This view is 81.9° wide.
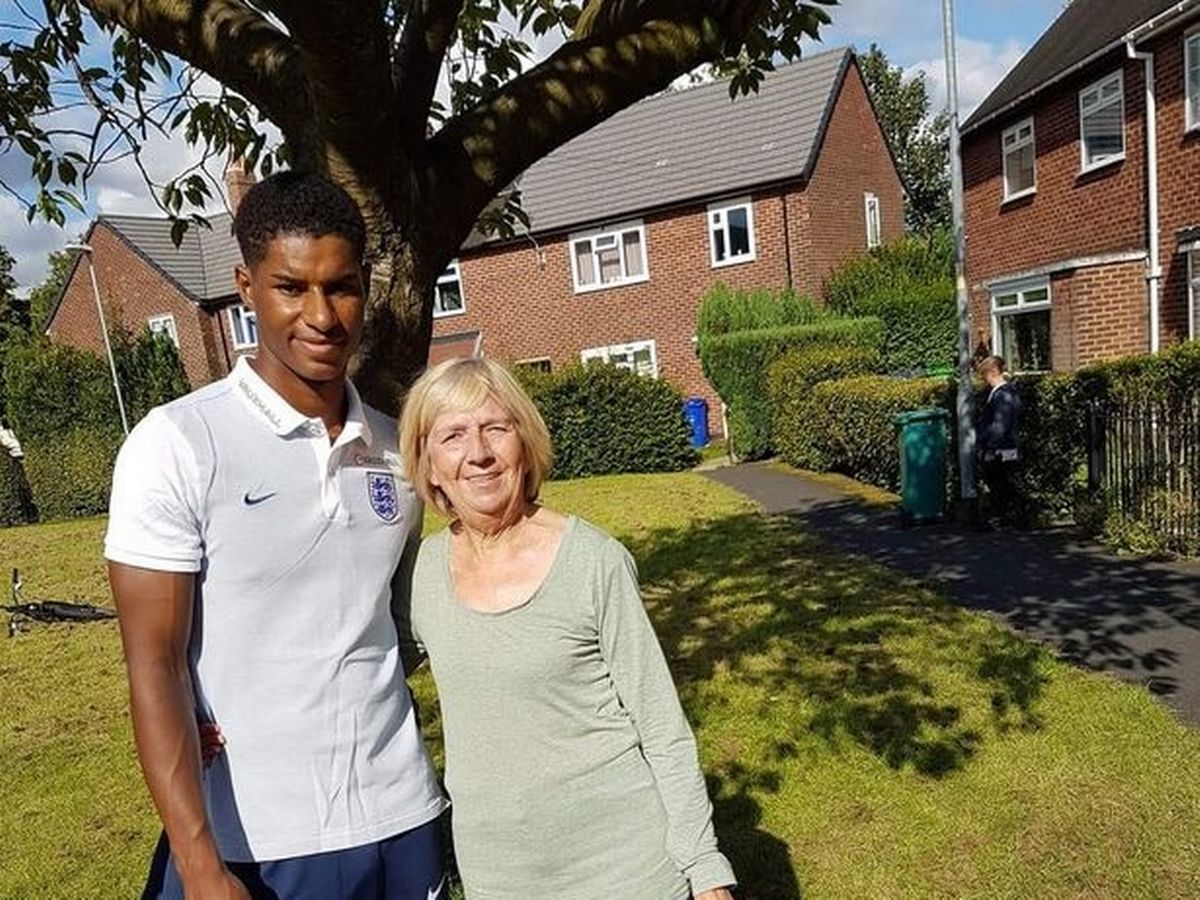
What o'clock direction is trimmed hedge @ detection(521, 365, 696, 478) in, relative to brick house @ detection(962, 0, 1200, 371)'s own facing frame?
The trimmed hedge is roughly at 1 o'clock from the brick house.

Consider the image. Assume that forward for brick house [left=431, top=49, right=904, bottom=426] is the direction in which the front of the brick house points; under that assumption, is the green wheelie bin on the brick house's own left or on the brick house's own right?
on the brick house's own left

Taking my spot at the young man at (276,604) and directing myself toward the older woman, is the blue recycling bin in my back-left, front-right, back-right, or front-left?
front-left

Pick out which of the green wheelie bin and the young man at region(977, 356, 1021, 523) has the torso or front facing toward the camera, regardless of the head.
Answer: the green wheelie bin

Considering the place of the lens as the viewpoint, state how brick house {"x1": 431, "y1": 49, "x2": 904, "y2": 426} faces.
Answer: facing the viewer and to the left of the viewer

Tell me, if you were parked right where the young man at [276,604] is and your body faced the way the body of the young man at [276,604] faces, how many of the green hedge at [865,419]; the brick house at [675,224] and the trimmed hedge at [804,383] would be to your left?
3

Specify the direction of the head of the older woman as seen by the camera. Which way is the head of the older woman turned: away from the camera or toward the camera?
toward the camera

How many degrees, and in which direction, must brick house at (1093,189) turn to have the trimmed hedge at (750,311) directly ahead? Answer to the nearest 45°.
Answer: approximately 45° to its right

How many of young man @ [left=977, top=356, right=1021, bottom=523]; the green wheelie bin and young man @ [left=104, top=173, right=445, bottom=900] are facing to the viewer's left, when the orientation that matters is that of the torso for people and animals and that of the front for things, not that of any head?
1

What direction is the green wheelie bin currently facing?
toward the camera

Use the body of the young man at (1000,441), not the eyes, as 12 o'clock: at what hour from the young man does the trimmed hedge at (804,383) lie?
The trimmed hedge is roughly at 2 o'clock from the young man.

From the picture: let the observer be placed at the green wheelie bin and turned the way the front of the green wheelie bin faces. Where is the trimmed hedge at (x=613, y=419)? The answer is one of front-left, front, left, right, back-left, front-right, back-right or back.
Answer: back-right

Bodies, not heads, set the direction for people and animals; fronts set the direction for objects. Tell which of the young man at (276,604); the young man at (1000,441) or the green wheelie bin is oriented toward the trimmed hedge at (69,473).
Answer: the young man at (1000,441)

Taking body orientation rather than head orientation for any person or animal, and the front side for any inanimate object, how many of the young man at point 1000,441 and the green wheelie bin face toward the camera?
1

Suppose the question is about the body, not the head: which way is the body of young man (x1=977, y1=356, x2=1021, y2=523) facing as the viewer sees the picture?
to the viewer's left

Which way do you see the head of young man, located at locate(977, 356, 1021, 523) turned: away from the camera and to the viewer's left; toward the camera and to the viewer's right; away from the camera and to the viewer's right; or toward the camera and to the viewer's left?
toward the camera and to the viewer's left
